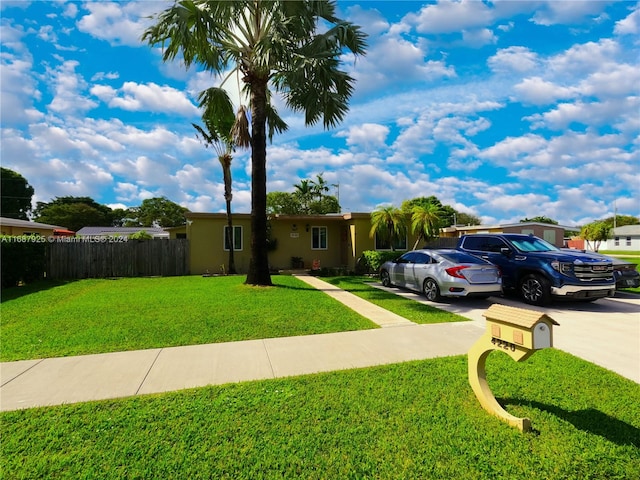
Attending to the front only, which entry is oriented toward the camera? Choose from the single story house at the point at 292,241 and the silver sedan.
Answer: the single story house

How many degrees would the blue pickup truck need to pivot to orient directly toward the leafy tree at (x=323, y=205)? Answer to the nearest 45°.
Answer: approximately 180°

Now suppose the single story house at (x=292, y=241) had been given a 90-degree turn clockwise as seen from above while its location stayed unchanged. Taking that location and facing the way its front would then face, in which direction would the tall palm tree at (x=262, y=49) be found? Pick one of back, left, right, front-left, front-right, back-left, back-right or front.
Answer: left

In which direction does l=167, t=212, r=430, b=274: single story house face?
toward the camera

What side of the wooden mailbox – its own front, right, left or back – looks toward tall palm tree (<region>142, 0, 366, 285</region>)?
back

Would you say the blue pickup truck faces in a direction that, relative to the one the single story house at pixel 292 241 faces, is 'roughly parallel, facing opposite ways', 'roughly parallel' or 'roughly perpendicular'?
roughly parallel

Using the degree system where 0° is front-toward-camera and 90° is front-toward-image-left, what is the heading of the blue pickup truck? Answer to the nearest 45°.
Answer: approximately 315°

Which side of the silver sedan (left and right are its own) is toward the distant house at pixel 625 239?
right

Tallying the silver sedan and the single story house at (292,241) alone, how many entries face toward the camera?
1

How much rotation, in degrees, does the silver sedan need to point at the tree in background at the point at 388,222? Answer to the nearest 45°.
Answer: approximately 45° to its right

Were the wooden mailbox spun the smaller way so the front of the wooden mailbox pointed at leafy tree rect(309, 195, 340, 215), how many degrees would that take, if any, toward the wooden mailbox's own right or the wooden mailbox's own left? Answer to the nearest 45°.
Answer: approximately 180°

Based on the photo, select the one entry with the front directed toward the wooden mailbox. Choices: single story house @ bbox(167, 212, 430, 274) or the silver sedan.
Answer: the single story house

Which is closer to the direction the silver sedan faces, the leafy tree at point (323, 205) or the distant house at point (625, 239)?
the leafy tree

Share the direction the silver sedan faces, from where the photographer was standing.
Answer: facing away from the viewer and to the left of the viewer

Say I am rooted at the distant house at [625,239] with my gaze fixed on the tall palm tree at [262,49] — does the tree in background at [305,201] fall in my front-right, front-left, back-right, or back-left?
front-right

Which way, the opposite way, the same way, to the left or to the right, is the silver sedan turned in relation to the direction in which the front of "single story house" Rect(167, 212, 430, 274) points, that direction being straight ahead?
the opposite way
